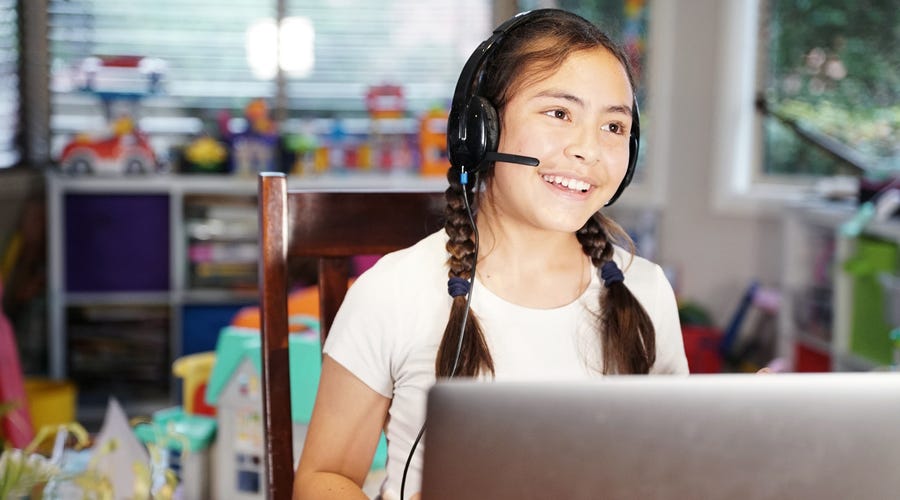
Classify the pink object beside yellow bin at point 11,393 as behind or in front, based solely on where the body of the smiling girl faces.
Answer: behind

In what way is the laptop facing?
away from the camera

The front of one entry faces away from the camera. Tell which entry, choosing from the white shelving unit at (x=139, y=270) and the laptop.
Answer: the laptop

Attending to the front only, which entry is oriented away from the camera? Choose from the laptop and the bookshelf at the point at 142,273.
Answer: the laptop

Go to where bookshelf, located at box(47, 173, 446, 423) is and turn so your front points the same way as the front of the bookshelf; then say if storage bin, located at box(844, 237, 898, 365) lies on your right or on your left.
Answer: on your left

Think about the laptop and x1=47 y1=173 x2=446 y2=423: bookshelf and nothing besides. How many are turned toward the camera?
1

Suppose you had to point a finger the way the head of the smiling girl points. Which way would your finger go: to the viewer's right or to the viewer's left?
to the viewer's right

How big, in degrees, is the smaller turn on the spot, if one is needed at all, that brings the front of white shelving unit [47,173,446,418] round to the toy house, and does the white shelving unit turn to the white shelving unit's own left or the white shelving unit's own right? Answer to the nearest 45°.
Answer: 0° — it already faces it

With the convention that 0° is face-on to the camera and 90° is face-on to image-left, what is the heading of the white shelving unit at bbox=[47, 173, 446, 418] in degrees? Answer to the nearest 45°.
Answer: approximately 0°

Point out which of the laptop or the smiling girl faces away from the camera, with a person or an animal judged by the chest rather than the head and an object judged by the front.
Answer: the laptop
